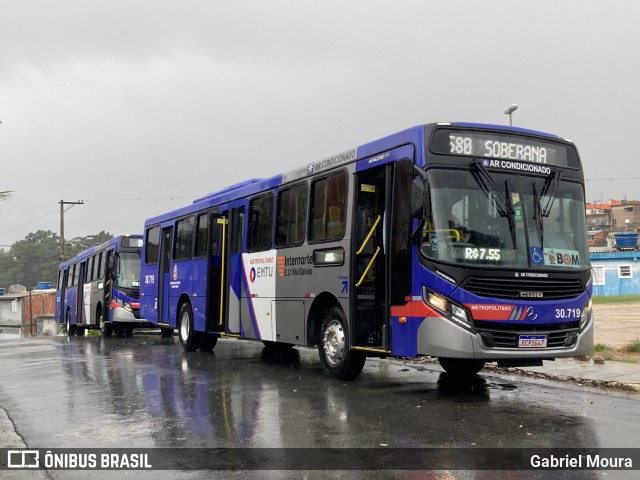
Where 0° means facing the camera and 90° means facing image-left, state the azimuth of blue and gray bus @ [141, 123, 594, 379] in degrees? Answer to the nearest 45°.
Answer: approximately 315°

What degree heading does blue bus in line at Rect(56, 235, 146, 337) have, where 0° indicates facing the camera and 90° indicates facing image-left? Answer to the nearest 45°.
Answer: approximately 315°

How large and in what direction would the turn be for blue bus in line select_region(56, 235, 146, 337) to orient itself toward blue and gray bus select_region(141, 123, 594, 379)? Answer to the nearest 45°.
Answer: approximately 45° to its right

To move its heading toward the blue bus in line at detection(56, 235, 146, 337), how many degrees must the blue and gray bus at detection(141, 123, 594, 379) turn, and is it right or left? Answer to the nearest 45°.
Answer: approximately 180°
